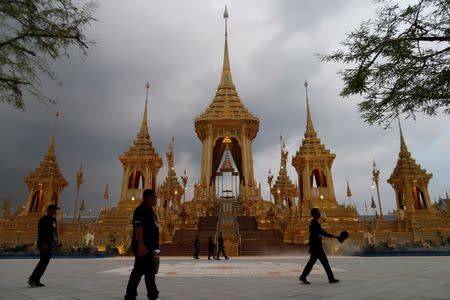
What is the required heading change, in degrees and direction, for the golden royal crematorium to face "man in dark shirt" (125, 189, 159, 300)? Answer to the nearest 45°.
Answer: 0° — it already faces them

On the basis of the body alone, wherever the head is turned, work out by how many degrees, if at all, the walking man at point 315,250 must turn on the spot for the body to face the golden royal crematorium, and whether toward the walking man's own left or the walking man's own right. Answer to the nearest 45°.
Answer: approximately 90° to the walking man's own left

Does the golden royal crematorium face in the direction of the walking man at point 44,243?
yes

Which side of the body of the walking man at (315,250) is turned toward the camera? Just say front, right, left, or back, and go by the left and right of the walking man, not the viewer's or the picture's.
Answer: right

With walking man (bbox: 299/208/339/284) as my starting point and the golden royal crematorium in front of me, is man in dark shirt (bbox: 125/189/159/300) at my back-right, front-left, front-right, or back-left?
back-left
